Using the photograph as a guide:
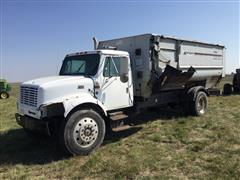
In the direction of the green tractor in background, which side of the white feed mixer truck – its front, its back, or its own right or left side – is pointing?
right

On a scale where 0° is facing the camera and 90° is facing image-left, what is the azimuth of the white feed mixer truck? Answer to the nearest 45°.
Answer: approximately 45°
